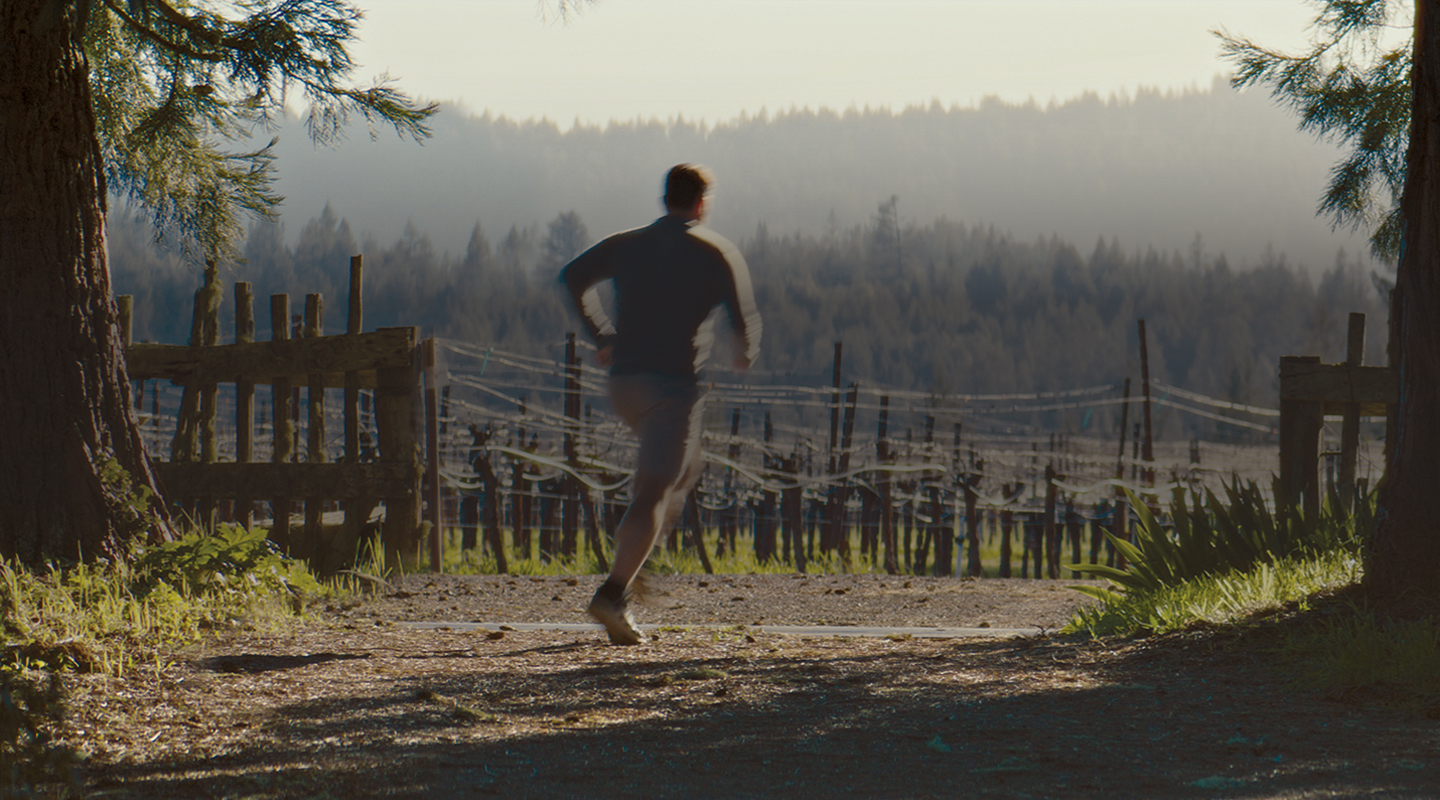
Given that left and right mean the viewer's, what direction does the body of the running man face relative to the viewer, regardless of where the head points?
facing away from the viewer and to the right of the viewer

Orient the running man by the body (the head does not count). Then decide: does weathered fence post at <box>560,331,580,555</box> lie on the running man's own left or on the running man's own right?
on the running man's own left

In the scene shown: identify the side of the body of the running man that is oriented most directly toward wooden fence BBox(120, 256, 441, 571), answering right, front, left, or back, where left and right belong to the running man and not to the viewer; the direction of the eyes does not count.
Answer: left

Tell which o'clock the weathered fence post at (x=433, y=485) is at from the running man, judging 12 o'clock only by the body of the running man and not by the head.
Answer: The weathered fence post is roughly at 10 o'clock from the running man.

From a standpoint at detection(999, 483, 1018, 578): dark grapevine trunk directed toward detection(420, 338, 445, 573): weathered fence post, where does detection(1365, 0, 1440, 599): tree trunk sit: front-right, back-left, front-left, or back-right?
front-left

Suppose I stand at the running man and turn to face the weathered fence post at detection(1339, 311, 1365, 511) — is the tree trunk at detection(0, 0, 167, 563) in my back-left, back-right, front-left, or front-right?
back-left

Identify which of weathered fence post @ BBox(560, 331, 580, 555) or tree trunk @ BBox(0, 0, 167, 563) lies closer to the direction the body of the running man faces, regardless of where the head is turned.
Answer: the weathered fence post

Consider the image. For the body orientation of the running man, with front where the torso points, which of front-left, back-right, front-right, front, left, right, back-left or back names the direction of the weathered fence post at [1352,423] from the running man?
front

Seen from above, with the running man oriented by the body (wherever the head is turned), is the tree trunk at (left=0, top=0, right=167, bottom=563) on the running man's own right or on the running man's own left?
on the running man's own left

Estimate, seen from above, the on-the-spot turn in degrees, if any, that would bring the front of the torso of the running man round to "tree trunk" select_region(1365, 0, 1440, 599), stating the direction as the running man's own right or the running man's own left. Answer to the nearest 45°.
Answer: approximately 45° to the running man's own right

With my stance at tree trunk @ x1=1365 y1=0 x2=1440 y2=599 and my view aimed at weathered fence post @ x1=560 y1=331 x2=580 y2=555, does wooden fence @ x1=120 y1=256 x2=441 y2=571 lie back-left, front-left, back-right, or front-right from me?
front-left

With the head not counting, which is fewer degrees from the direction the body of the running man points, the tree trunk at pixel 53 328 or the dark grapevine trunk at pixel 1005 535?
the dark grapevine trunk
